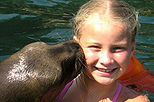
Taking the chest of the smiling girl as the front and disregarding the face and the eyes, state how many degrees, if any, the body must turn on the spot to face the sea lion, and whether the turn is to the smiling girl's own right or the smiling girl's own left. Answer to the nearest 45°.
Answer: approximately 45° to the smiling girl's own right

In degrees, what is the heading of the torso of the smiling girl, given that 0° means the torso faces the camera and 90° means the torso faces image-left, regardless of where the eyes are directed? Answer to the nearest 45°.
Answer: approximately 0°
